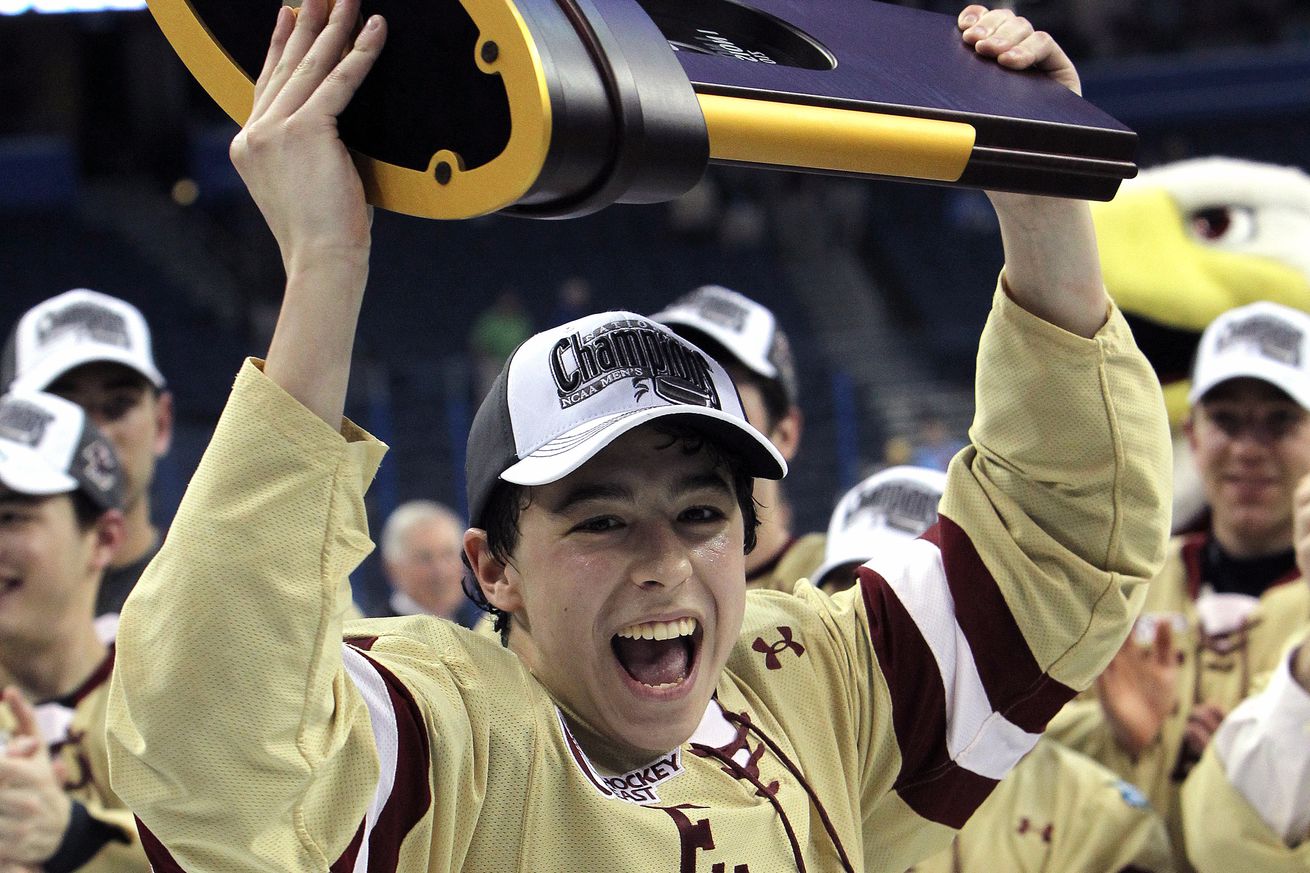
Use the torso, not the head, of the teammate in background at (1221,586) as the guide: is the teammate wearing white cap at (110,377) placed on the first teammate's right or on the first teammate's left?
on the first teammate's right

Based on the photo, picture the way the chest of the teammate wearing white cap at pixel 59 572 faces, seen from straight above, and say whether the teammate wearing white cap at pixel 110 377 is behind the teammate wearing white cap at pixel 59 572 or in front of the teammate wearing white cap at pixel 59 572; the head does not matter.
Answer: behind

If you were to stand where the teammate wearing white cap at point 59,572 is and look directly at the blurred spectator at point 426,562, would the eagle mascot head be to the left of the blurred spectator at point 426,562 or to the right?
right

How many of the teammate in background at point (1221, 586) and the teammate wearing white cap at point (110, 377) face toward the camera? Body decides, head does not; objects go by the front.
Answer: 2

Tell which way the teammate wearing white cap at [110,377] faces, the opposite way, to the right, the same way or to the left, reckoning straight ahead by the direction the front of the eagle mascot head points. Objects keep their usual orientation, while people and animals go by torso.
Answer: to the left

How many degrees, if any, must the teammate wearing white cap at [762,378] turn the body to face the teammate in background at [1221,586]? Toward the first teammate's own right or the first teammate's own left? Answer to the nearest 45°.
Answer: approximately 135° to the first teammate's own left

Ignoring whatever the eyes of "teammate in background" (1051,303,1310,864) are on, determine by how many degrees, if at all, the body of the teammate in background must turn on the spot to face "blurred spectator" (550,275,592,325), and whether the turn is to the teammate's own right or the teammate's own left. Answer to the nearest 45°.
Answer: approximately 135° to the teammate's own right

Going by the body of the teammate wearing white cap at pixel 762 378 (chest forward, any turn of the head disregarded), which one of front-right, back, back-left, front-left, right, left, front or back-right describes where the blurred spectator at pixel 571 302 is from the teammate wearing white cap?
back-right

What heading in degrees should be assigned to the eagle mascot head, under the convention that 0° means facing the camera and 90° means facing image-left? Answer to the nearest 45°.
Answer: approximately 45°

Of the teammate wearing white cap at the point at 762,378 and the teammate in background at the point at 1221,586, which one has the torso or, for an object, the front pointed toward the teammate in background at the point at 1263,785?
the teammate in background at the point at 1221,586
